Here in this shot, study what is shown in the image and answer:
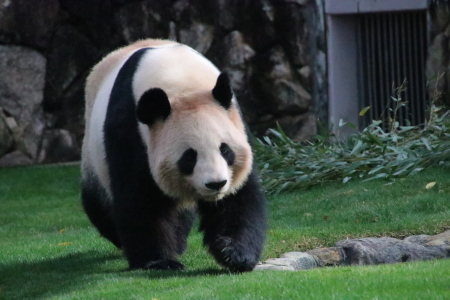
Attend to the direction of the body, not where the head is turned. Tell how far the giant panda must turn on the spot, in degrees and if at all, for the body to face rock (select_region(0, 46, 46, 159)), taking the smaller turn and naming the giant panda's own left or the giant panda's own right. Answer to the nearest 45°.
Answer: approximately 135° to the giant panda's own left

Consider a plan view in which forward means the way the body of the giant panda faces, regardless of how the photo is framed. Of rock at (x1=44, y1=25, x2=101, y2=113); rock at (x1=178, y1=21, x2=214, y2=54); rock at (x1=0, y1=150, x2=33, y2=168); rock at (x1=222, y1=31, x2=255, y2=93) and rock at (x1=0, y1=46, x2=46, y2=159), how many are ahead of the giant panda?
0

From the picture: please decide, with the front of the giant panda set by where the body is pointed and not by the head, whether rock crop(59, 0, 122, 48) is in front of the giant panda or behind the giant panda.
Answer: behind

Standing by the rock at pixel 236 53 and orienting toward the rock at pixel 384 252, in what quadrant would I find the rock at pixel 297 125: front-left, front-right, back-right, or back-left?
front-left

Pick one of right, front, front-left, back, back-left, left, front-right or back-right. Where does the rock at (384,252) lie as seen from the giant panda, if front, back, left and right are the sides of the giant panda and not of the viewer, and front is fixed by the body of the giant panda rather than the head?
front-left

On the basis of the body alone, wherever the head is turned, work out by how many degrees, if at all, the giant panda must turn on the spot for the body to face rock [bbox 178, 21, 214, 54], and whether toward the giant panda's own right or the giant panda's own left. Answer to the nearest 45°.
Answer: approximately 135° to the giant panda's own left

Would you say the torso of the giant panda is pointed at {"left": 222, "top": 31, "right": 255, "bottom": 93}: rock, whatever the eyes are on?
no

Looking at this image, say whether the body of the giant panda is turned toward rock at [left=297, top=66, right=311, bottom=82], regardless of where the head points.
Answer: no

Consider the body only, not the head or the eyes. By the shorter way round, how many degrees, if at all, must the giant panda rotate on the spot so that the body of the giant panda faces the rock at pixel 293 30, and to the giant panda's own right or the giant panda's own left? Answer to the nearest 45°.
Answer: approximately 135° to the giant panda's own left

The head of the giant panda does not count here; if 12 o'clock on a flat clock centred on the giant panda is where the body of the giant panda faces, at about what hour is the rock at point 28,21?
The rock is roughly at 7 o'clock from the giant panda.

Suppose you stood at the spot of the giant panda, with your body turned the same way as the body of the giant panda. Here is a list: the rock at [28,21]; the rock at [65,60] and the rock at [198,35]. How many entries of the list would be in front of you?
0

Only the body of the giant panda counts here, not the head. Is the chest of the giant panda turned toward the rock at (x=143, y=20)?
no

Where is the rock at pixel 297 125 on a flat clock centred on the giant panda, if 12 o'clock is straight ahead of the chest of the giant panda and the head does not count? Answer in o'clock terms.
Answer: The rock is roughly at 8 o'clock from the giant panda.

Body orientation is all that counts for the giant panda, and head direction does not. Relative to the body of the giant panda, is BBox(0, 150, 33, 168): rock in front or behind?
behind
